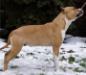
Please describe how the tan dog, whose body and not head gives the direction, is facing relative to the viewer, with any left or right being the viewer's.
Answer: facing to the right of the viewer
